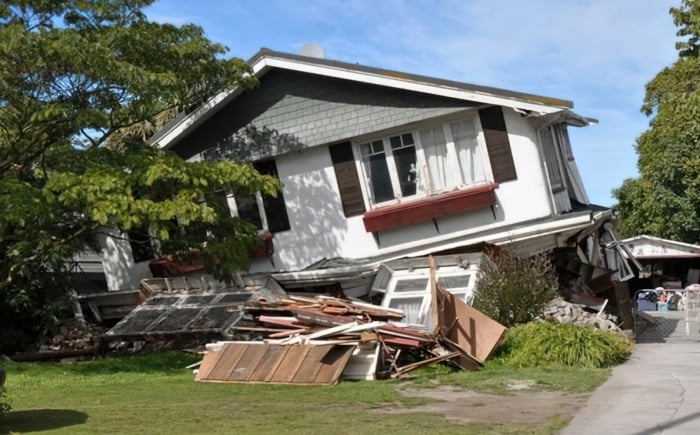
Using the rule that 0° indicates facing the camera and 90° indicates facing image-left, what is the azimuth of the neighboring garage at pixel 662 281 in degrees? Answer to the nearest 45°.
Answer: approximately 0°

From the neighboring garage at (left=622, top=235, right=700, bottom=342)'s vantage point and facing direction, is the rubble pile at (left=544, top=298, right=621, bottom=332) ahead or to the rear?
ahead

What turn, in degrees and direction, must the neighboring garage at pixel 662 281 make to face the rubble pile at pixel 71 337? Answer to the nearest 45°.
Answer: approximately 45° to its right

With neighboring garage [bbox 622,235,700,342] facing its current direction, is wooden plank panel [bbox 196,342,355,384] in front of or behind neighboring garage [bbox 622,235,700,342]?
in front
